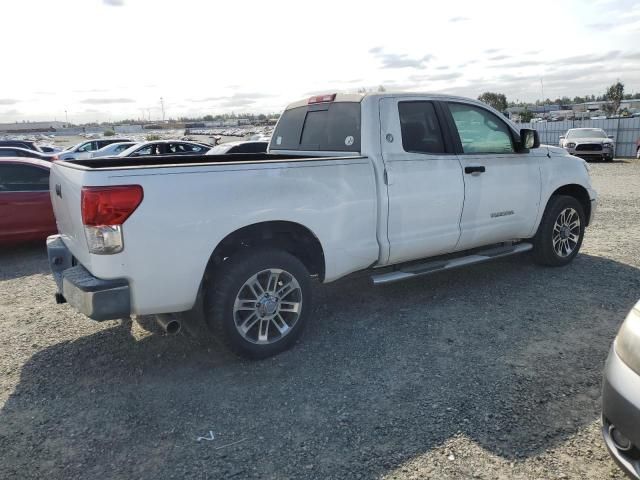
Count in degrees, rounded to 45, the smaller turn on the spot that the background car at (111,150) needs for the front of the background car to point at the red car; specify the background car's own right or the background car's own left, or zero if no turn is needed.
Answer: approximately 45° to the background car's own left

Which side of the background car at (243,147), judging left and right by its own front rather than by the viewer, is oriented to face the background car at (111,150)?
right

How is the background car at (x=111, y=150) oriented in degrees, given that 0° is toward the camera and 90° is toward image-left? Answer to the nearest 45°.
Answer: approximately 45°

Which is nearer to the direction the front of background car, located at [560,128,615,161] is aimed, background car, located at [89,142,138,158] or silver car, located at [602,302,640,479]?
the silver car

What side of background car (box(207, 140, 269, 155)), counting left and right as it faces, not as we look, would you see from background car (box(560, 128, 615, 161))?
back

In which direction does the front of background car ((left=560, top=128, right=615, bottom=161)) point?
toward the camera

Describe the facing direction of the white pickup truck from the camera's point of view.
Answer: facing away from the viewer and to the right of the viewer

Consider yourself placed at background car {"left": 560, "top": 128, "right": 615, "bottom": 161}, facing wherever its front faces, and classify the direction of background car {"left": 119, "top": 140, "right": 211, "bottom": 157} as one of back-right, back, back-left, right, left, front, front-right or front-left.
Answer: front-right

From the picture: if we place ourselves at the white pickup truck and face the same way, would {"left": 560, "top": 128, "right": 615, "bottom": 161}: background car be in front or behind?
in front

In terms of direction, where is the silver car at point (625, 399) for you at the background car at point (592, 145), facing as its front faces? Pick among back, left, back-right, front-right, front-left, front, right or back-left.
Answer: front

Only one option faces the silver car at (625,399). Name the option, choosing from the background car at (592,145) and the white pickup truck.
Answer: the background car

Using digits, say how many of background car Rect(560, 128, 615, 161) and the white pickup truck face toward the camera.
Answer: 1
